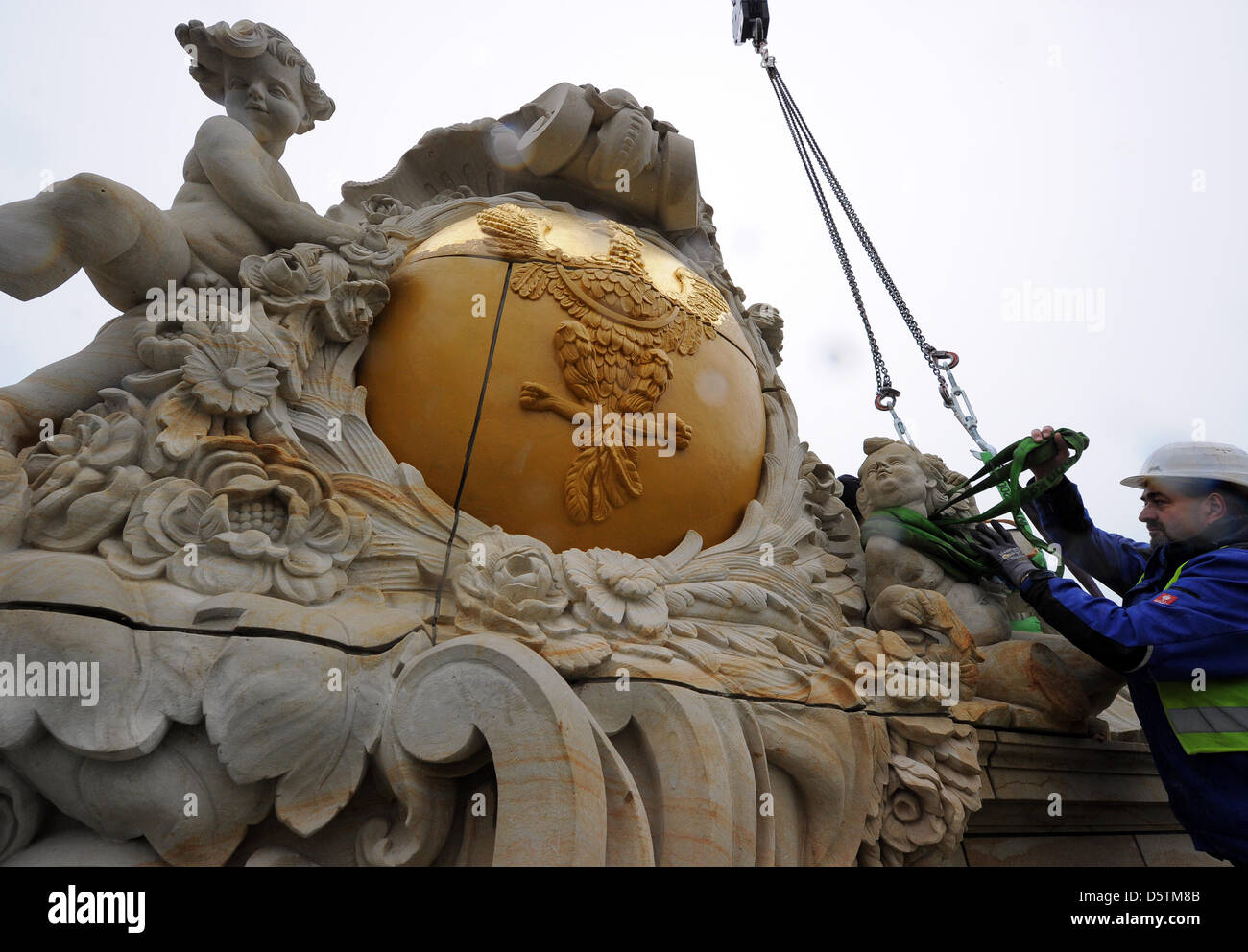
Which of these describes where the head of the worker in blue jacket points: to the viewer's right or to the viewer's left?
to the viewer's left

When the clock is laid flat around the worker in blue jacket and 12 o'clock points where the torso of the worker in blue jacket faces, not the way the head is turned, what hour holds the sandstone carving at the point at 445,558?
The sandstone carving is roughly at 11 o'clock from the worker in blue jacket.

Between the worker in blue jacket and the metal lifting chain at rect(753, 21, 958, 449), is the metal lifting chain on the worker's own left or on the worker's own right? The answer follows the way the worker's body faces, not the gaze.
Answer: on the worker's own right

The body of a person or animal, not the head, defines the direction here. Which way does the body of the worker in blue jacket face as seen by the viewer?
to the viewer's left
